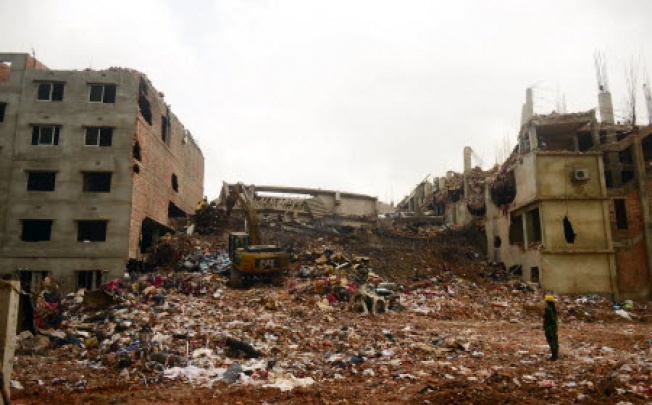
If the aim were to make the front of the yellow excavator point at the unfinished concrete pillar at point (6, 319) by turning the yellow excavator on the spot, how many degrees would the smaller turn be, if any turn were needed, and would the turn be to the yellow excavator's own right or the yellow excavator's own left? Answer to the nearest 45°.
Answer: approximately 135° to the yellow excavator's own left

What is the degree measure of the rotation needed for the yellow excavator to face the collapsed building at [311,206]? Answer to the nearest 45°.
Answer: approximately 45° to its right

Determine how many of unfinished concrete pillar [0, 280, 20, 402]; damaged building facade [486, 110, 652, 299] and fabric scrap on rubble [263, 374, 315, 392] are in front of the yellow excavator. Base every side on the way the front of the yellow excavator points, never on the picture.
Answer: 0

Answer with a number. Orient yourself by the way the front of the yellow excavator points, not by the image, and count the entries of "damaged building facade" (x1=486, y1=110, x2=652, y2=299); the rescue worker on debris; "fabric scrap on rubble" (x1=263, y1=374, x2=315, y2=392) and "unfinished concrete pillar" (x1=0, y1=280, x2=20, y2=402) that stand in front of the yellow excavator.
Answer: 0

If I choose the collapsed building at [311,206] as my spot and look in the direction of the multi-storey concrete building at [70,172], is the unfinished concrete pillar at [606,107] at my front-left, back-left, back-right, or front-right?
front-left

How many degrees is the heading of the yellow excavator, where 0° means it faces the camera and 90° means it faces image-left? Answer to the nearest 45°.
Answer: approximately 135°

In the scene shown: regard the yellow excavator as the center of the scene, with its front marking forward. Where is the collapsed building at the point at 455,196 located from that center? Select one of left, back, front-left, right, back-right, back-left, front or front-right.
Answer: right

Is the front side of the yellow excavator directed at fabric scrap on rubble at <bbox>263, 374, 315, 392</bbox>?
no

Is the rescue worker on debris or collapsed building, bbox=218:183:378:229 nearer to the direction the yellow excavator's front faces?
the collapsed building

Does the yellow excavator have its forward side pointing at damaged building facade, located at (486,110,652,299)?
no

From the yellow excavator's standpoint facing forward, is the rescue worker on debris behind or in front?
behind
